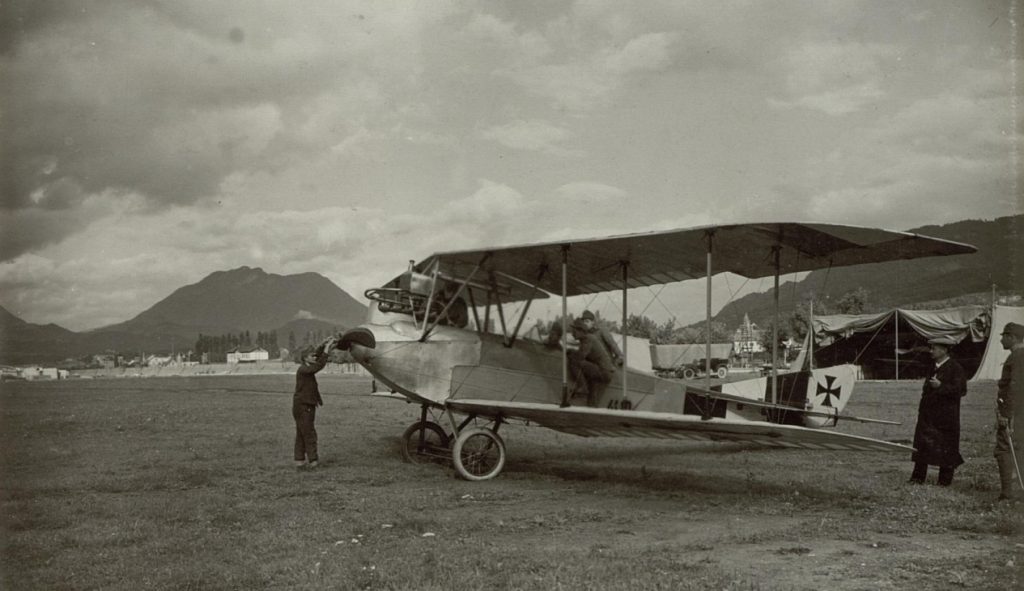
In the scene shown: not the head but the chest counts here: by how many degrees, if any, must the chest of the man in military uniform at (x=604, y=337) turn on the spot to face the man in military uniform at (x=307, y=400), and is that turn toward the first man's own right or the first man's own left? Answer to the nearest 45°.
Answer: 0° — they already face them

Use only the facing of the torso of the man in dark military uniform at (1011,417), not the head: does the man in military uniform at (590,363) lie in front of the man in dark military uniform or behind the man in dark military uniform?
in front

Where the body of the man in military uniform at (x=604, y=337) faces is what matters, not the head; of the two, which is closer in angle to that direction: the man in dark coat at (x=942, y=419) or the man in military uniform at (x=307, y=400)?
the man in military uniform

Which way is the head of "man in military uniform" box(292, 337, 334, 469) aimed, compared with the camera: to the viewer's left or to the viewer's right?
to the viewer's right

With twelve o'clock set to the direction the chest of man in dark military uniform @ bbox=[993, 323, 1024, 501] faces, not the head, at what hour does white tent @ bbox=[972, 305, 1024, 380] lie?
The white tent is roughly at 3 o'clock from the man in dark military uniform.

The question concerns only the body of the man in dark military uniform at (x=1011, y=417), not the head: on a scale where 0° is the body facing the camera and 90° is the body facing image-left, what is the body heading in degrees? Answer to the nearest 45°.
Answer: approximately 90°

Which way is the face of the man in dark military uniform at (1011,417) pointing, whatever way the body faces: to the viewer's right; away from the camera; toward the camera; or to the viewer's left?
to the viewer's left

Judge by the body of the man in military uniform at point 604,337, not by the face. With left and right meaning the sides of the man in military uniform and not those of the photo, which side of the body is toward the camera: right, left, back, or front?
left

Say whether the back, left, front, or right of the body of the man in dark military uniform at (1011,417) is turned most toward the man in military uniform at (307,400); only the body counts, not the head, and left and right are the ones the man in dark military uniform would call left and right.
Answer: front

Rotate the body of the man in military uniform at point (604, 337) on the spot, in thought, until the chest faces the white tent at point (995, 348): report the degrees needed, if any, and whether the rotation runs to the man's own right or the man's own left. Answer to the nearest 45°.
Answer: approximately 135° to the man's own right
